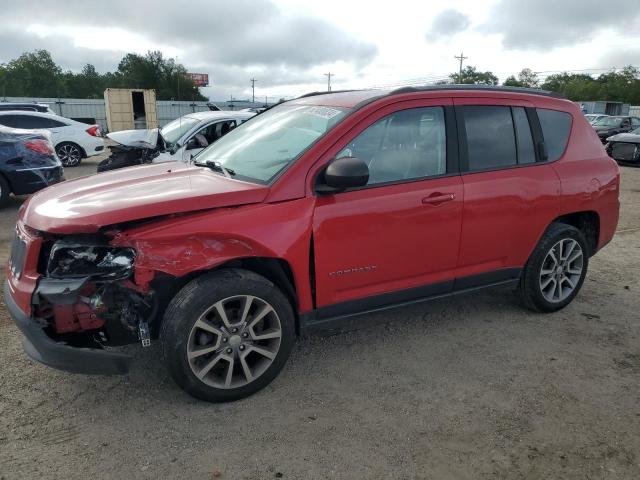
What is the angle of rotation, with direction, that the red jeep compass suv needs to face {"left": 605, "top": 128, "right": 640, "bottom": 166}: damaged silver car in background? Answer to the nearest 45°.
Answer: approximately 180°

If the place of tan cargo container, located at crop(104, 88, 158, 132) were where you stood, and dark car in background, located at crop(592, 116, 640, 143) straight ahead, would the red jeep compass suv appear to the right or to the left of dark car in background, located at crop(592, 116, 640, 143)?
right

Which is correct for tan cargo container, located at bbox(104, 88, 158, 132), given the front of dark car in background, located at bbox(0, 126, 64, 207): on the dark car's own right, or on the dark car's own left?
on the dark car's own right

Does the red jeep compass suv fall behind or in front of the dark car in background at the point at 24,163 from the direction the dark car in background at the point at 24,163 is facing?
behind

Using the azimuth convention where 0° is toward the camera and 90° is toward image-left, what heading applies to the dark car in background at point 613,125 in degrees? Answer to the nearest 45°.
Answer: approximately 45°

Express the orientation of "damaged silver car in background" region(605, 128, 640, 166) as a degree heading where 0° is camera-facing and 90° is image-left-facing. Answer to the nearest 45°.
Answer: approximately 45°

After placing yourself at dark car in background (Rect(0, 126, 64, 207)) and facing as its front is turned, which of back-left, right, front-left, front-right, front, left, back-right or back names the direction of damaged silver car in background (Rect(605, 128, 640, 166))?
back-right

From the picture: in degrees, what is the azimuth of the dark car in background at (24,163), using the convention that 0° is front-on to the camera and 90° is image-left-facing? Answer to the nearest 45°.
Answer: approximately 135°

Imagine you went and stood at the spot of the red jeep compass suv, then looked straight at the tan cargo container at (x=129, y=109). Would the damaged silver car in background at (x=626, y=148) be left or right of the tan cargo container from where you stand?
right
